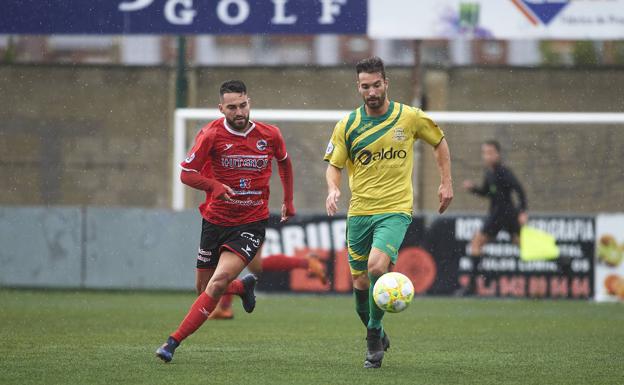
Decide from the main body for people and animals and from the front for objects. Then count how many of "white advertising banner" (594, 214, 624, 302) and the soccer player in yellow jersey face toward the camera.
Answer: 2

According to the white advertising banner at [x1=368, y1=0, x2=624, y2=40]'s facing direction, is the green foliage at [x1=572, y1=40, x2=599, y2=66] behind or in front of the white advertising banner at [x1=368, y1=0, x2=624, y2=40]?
behind

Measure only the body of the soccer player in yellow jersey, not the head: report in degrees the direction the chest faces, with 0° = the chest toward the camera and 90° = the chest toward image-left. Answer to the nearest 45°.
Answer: approximately 0°

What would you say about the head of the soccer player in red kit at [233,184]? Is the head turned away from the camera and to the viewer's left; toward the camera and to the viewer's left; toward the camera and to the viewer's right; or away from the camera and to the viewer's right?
toward the camera and to the viewer's right

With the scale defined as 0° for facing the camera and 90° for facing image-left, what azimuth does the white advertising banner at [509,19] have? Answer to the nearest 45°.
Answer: approximately 0°

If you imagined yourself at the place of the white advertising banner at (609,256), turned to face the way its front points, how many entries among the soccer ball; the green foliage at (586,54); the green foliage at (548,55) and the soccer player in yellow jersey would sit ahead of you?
2

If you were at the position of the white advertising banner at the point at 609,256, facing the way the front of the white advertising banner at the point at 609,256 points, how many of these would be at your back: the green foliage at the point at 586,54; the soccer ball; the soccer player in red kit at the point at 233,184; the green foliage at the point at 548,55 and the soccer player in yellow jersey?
2

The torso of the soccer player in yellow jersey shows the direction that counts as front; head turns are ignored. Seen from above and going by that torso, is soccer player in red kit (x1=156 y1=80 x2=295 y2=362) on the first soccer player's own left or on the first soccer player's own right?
on the first soccer player's own right

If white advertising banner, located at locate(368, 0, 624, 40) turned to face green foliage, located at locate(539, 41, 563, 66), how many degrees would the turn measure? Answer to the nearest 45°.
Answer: approximately 180°

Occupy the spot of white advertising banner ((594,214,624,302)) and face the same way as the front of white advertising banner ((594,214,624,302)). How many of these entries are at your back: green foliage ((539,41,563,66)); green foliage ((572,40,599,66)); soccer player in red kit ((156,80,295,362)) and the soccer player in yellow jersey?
2
